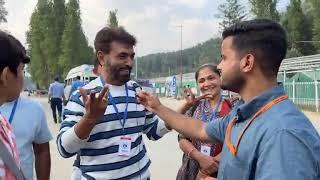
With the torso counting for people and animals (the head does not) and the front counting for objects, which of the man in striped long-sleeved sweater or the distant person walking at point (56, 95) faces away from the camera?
the distant person walking

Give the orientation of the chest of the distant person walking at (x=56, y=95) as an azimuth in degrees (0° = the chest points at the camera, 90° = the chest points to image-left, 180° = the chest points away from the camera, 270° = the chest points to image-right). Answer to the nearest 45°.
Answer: approximately 180°

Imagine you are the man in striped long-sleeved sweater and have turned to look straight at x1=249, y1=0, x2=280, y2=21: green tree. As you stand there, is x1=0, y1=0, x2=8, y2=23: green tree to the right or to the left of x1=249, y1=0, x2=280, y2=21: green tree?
left

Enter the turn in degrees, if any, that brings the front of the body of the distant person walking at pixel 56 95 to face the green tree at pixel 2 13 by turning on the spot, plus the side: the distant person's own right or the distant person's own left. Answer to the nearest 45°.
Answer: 0° — they already face it

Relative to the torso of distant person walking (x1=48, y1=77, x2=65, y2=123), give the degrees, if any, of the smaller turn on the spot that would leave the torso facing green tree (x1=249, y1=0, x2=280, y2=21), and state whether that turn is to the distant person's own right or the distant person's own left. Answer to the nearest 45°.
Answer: approximately 45° to the distant person's own right

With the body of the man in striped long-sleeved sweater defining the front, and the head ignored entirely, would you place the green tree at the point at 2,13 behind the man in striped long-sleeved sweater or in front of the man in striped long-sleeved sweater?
behind

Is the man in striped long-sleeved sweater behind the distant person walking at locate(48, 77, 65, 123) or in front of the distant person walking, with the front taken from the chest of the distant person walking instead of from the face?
behind

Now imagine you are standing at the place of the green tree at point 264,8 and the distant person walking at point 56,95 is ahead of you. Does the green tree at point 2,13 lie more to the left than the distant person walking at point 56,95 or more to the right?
right

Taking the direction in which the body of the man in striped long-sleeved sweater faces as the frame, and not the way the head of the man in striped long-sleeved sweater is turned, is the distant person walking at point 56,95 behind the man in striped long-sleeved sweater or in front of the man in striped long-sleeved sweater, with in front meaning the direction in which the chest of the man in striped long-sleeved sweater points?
behind

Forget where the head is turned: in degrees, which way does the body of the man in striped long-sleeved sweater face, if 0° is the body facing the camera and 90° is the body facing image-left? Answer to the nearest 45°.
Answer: approximately 315°
